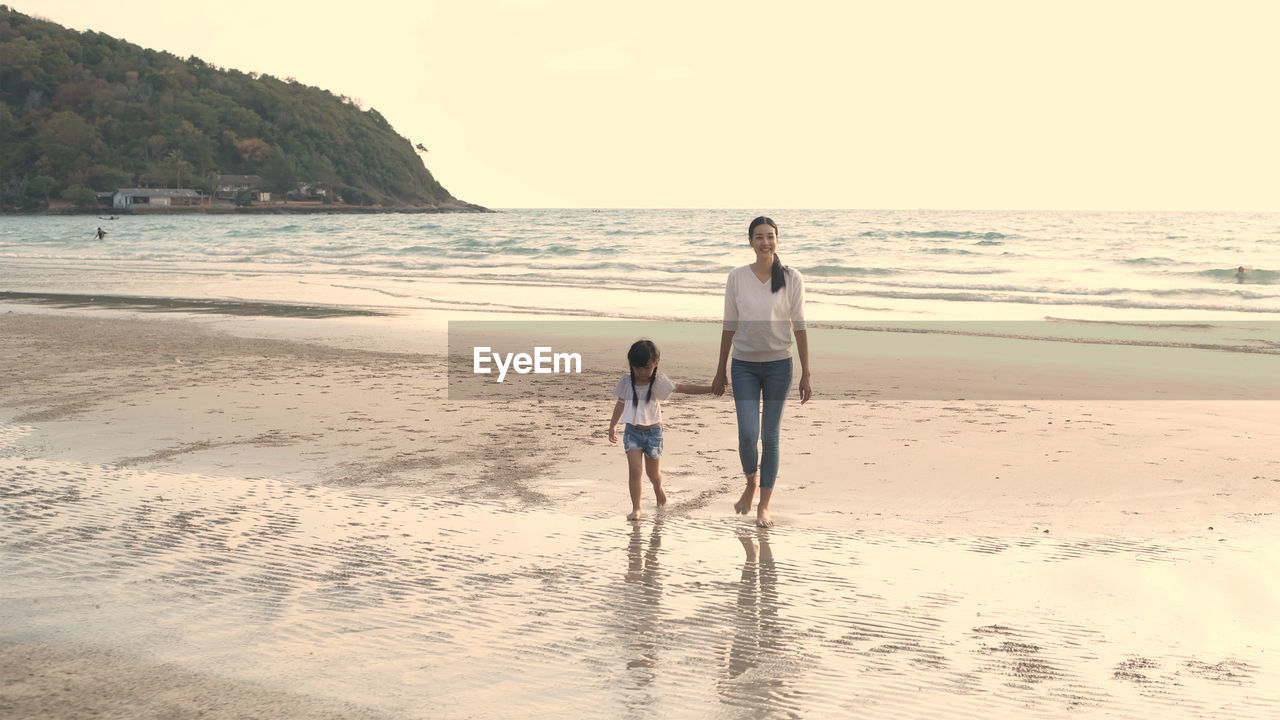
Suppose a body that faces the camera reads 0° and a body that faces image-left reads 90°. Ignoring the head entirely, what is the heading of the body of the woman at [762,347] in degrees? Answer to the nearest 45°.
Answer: approximately 0°

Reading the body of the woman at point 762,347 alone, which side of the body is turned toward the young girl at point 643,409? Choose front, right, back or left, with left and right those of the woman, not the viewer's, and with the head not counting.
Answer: right

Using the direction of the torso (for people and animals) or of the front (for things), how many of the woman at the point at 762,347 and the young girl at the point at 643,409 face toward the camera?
2

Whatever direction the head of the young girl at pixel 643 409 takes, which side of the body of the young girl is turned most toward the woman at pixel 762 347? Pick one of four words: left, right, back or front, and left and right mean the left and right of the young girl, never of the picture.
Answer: left
